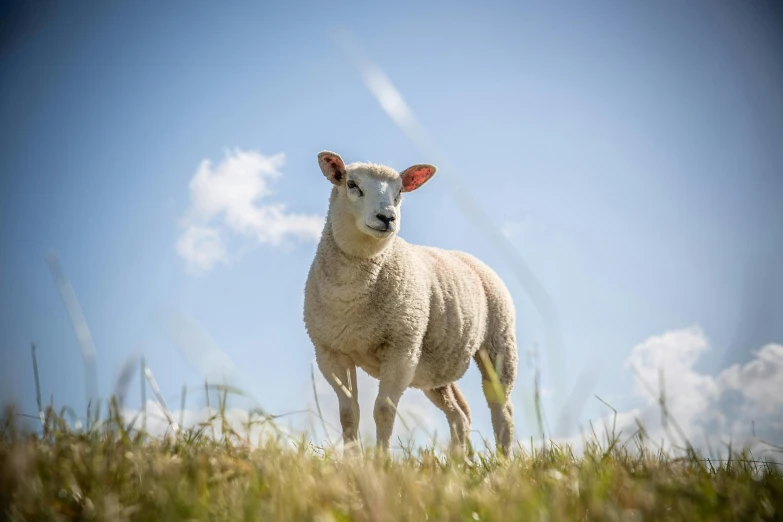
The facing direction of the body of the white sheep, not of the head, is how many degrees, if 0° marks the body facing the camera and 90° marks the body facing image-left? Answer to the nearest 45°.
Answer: approximately 45°
